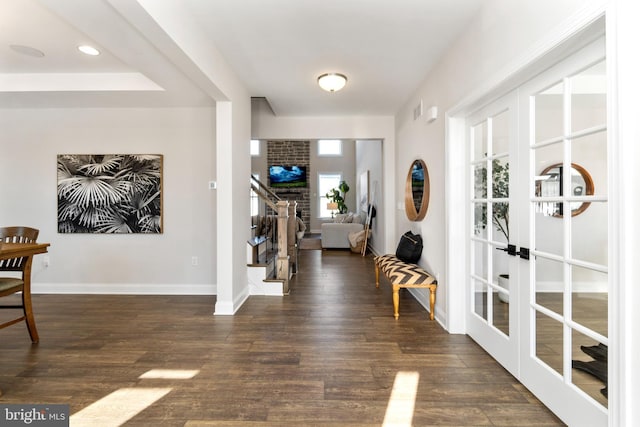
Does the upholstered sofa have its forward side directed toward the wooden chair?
no

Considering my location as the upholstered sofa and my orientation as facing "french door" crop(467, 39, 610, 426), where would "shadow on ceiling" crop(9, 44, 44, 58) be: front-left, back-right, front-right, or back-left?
front-right

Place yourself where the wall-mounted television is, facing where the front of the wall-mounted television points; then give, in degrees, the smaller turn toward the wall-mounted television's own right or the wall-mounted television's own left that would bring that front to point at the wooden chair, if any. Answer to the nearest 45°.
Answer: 0° — it already faces it

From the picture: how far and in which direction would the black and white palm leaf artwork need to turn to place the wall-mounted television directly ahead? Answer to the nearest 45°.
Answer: approximately 135° to its left

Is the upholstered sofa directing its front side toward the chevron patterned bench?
no

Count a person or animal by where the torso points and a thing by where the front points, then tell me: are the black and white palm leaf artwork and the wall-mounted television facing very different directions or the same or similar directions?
same or similar directions

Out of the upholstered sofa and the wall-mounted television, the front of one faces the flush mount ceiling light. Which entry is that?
the wall-mounted television

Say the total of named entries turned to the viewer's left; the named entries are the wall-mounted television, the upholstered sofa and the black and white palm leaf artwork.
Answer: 1

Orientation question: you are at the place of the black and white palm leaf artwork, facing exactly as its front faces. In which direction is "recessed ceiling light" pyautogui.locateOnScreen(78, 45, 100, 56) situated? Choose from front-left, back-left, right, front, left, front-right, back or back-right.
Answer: front

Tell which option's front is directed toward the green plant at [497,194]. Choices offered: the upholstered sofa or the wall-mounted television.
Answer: the wall-mounted television

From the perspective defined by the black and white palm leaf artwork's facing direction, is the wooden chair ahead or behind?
ahead

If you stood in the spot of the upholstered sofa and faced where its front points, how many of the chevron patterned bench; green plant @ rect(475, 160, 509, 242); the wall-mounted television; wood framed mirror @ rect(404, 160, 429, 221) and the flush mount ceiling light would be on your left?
4

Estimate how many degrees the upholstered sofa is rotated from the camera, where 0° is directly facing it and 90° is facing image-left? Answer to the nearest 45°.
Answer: approximately 90°

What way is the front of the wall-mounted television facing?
toward the camera

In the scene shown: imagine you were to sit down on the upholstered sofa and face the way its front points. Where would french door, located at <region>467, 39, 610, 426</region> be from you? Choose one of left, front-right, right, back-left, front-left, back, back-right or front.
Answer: left

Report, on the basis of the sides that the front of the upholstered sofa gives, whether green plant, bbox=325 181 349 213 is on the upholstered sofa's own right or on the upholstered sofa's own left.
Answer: on the upholstered sofa's own right

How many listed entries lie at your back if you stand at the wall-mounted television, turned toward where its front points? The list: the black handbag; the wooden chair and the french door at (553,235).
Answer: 0
